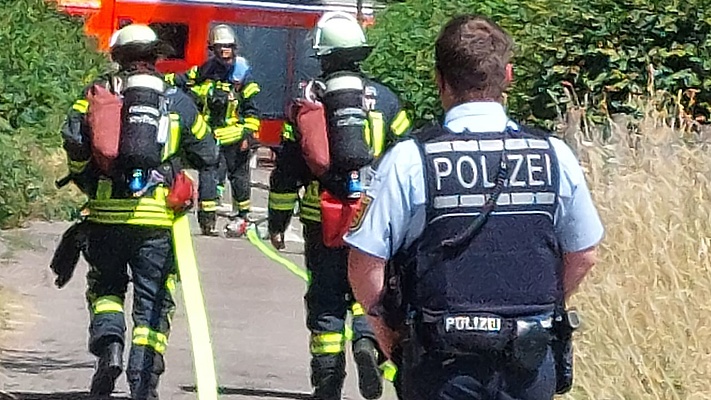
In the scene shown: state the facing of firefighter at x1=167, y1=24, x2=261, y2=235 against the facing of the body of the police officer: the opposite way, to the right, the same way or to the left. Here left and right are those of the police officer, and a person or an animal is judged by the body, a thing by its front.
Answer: the opposite way

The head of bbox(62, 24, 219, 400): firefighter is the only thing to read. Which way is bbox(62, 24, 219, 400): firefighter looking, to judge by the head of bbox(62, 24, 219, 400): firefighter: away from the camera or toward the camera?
away from the camera

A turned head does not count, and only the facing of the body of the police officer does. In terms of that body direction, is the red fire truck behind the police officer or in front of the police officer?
in front

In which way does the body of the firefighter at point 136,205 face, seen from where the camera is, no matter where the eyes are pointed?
away from the camera

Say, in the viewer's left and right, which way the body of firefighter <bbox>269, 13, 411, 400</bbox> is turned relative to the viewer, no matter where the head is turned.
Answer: facing away from the viewer

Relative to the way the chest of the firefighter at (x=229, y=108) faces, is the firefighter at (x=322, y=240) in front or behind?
in front

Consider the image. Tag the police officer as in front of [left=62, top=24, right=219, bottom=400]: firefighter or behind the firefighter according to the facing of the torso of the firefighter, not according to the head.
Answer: behind

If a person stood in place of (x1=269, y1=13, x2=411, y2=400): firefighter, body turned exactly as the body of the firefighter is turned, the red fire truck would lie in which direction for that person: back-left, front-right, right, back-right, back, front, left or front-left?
front

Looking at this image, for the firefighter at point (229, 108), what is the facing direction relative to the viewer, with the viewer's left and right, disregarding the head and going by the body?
facing the viewer

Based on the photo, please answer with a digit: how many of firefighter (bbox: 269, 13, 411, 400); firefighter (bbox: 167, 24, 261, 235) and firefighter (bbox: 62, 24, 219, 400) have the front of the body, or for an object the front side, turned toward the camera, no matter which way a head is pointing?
1

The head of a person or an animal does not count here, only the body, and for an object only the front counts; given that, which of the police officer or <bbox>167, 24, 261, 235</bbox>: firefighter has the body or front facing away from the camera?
the police officer

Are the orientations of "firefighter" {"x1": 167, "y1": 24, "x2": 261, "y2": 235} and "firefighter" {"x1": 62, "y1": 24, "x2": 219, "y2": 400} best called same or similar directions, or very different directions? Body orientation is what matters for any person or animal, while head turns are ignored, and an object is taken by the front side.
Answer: very different directions

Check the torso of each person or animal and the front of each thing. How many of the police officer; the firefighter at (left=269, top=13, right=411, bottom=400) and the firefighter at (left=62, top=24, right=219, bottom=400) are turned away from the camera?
3

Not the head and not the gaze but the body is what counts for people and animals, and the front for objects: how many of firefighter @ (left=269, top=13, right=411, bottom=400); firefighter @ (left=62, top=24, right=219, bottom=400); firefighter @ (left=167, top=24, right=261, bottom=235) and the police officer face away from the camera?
3

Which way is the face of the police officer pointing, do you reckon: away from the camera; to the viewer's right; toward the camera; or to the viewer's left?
away from the camera

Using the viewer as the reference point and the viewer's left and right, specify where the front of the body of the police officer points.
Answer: facing away from the viewer

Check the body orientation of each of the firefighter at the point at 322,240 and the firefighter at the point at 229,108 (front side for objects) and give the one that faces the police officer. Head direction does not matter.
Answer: the firefighter at the point at 229,108

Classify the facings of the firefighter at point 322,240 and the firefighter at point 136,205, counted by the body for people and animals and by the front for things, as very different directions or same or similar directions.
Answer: same or similar directions
